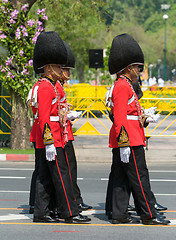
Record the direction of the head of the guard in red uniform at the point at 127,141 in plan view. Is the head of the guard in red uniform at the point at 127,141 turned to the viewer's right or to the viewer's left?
to the viewer's right

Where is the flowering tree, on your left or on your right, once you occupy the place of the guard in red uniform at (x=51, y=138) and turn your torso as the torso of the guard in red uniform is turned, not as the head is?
on your left

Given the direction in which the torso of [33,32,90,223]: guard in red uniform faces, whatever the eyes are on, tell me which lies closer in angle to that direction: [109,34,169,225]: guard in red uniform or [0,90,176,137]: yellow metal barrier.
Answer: the guard in red uniform

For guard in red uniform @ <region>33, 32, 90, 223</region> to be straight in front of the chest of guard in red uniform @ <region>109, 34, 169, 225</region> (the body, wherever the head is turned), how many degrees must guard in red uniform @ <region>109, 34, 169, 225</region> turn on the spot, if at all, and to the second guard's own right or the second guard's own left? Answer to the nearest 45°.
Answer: approximately 180°

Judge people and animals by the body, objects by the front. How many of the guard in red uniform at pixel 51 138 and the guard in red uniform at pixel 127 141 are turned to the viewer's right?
2

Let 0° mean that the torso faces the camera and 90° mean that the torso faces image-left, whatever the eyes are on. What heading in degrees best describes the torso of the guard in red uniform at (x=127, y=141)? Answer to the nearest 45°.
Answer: approximately 270°

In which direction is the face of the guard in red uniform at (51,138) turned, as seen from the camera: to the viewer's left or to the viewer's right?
to the viewer's right

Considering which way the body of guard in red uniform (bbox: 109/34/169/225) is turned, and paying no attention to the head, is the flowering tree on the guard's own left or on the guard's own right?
on the guard's own left

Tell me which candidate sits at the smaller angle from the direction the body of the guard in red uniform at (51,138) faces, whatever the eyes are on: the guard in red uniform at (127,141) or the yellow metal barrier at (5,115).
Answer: the guard in red uniform

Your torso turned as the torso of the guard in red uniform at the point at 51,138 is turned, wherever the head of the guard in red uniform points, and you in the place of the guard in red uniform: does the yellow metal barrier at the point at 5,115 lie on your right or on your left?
on your left

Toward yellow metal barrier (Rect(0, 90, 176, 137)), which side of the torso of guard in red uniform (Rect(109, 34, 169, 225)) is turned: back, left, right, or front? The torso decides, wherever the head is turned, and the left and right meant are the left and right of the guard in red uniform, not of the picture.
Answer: left

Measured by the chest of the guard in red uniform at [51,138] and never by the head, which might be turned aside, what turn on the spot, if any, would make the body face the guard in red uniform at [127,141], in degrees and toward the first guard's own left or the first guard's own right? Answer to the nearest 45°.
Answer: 0° — they already face them

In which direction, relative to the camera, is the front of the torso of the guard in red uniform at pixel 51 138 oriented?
to the viewer's right
